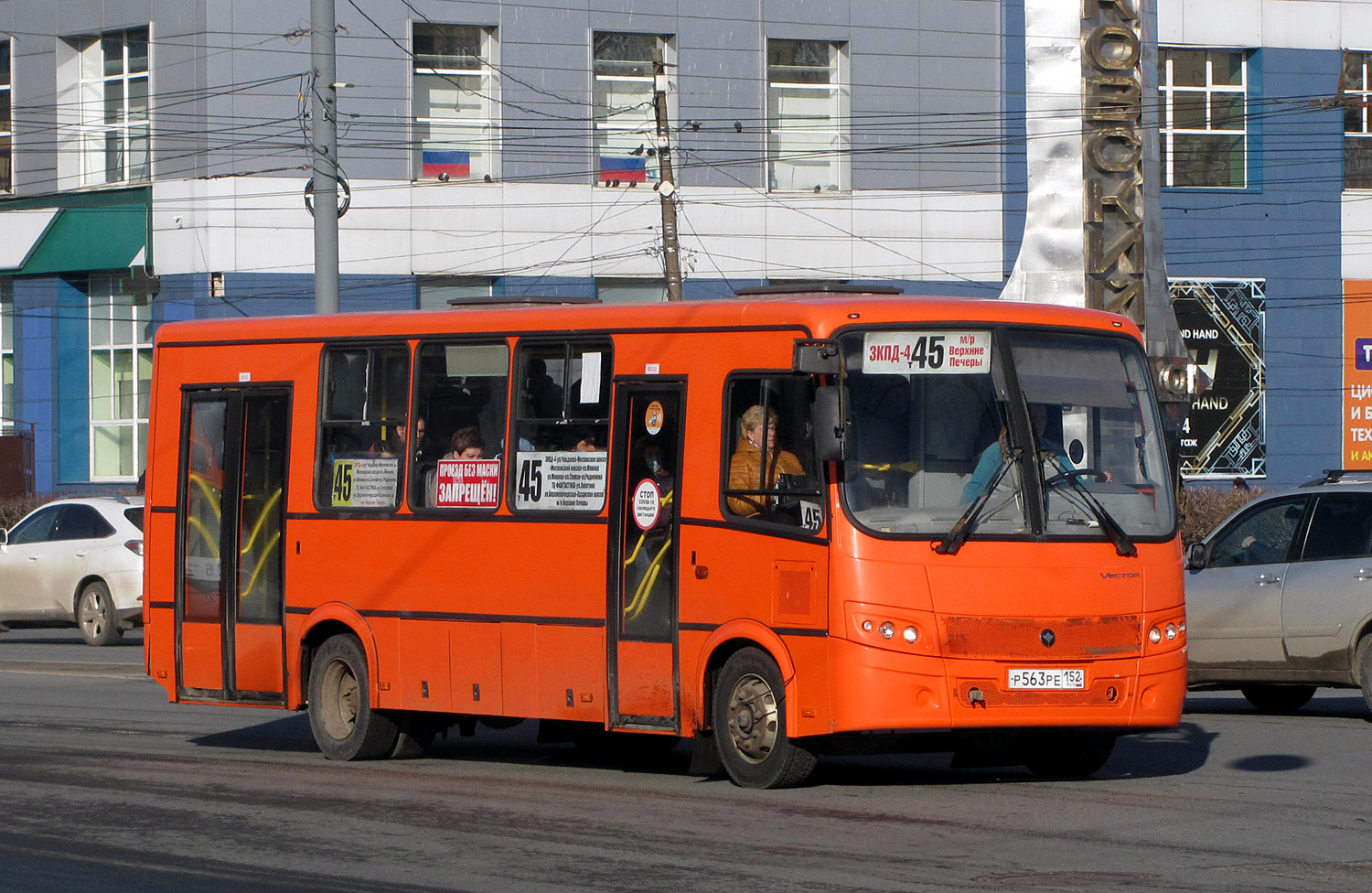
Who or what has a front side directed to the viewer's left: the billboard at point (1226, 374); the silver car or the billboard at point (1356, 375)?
the silver car

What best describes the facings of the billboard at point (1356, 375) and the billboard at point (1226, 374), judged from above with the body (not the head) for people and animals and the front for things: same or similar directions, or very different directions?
same or similar directions

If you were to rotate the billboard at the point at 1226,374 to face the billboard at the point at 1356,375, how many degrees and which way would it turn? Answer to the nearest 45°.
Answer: approximately 135° to its left

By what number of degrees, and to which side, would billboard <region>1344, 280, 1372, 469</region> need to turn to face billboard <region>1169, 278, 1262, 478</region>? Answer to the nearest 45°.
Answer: approximately 45° to its right

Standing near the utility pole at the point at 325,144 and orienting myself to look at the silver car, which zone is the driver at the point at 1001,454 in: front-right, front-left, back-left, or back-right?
front-right

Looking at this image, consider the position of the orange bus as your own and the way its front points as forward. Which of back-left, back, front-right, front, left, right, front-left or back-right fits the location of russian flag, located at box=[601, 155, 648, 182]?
back-left

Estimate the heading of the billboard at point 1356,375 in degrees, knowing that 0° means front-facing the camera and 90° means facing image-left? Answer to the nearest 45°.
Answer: approximately 0°

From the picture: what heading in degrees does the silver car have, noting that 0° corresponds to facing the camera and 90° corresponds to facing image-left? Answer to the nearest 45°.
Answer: approximately 90°

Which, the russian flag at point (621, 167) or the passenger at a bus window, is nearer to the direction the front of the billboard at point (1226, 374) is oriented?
the passenger at a bus window

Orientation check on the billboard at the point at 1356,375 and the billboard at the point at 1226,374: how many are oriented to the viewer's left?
0

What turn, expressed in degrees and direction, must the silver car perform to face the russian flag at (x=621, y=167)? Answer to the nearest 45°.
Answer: approximately 45° to its right

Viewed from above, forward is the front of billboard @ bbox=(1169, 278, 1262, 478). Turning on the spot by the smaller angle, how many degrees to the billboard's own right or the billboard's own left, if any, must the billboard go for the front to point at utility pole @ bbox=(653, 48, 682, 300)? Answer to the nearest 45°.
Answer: approximately 45° to the billboard's own right

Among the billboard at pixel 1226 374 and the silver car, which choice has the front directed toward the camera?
the billboard

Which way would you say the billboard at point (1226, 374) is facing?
toward the camera

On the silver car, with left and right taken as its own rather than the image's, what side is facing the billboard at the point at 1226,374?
right

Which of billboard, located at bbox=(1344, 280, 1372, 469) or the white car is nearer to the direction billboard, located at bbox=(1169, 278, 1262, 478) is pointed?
the white car

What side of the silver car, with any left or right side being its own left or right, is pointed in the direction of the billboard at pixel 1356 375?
right

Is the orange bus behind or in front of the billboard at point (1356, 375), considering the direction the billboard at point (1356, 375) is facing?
in front

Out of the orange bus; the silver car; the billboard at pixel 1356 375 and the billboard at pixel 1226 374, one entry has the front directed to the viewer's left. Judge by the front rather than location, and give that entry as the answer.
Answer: the silver car

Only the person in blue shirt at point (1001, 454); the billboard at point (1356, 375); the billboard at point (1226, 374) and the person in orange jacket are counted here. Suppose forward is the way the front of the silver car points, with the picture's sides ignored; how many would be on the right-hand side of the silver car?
2

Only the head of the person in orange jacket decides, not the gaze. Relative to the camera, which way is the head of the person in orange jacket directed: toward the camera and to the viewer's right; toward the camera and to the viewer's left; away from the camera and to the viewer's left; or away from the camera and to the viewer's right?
toward the camera and to the viewer's right
